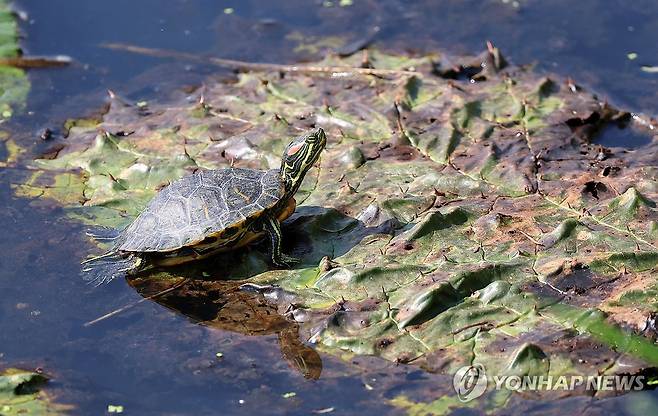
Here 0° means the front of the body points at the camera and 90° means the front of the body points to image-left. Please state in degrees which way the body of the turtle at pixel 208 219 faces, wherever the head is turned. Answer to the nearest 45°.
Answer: approximately 270°

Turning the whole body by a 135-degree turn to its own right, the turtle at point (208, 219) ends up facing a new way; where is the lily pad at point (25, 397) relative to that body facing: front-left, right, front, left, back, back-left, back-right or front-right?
front

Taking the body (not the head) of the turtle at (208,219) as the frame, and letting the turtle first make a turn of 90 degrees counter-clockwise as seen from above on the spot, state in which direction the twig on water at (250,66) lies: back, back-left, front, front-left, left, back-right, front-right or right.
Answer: front
